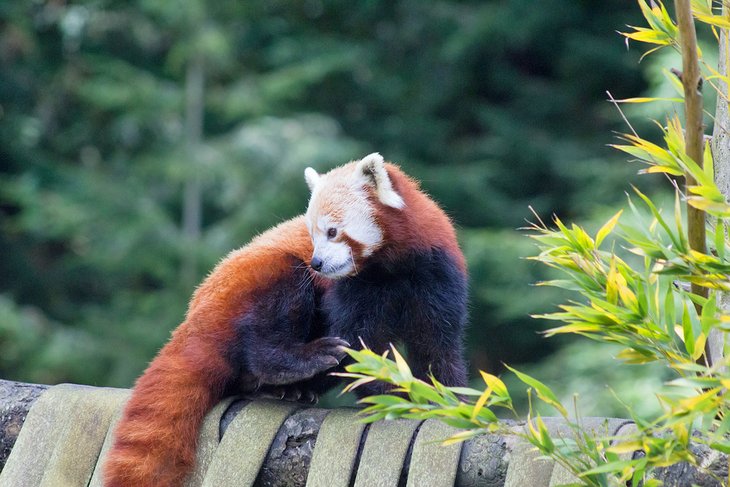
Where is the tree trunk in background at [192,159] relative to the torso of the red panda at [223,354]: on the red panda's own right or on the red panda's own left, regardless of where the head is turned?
on the red panda's own left

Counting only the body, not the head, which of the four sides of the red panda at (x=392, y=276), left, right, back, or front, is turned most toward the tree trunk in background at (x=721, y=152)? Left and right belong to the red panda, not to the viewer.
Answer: left

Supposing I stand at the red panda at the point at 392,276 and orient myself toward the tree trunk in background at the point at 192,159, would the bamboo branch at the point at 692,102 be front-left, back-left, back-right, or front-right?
back-right

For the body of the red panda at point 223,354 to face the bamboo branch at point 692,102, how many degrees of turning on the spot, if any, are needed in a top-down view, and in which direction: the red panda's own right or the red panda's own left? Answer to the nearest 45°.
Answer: approximately 45° to the red panda's own right

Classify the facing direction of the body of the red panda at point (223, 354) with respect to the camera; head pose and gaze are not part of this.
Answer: to the viewer's right
